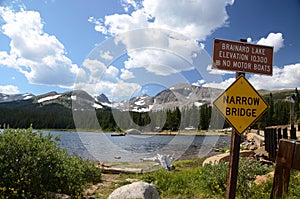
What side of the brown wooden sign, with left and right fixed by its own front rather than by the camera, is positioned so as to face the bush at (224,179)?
back

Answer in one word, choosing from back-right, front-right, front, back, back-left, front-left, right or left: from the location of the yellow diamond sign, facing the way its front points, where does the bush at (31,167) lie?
right

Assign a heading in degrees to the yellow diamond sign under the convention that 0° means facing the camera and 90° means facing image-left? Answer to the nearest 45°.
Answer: approximately 0°

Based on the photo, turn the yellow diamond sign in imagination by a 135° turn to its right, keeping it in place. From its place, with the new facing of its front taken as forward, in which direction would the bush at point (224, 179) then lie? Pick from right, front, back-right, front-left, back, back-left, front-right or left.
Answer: front-right

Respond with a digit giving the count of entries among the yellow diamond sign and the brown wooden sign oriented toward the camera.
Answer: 2

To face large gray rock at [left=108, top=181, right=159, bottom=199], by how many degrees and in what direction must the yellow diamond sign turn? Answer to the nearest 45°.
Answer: approximately 135° to its right
